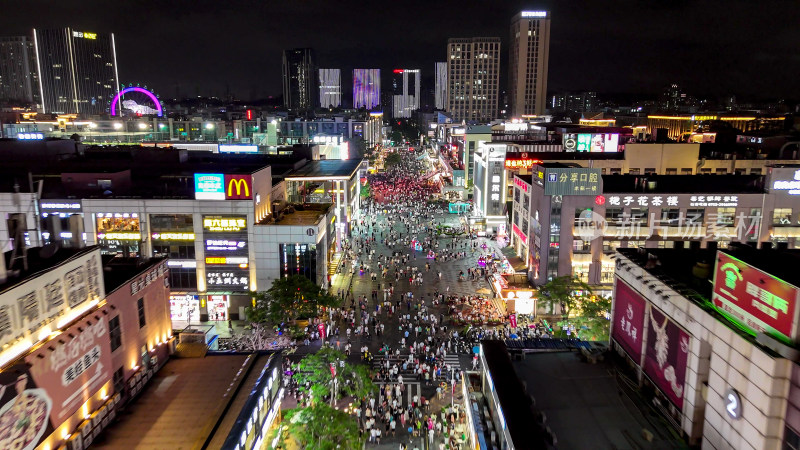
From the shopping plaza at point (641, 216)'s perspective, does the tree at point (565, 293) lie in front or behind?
in front

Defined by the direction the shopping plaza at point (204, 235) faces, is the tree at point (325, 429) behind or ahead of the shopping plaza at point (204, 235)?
ahead

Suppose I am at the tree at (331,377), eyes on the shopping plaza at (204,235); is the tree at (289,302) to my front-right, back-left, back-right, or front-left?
front-right

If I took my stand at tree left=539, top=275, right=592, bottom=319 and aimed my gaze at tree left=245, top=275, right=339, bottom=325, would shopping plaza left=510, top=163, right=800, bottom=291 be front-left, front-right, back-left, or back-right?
back-right

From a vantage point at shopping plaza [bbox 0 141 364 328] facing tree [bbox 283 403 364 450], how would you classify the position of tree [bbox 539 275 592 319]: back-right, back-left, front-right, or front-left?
front-left

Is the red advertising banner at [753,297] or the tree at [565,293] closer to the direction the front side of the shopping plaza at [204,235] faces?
the red advertising banner

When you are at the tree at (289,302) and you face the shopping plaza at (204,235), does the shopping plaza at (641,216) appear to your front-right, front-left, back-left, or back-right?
back-right

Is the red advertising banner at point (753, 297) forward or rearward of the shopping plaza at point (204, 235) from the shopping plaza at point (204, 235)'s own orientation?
forward
